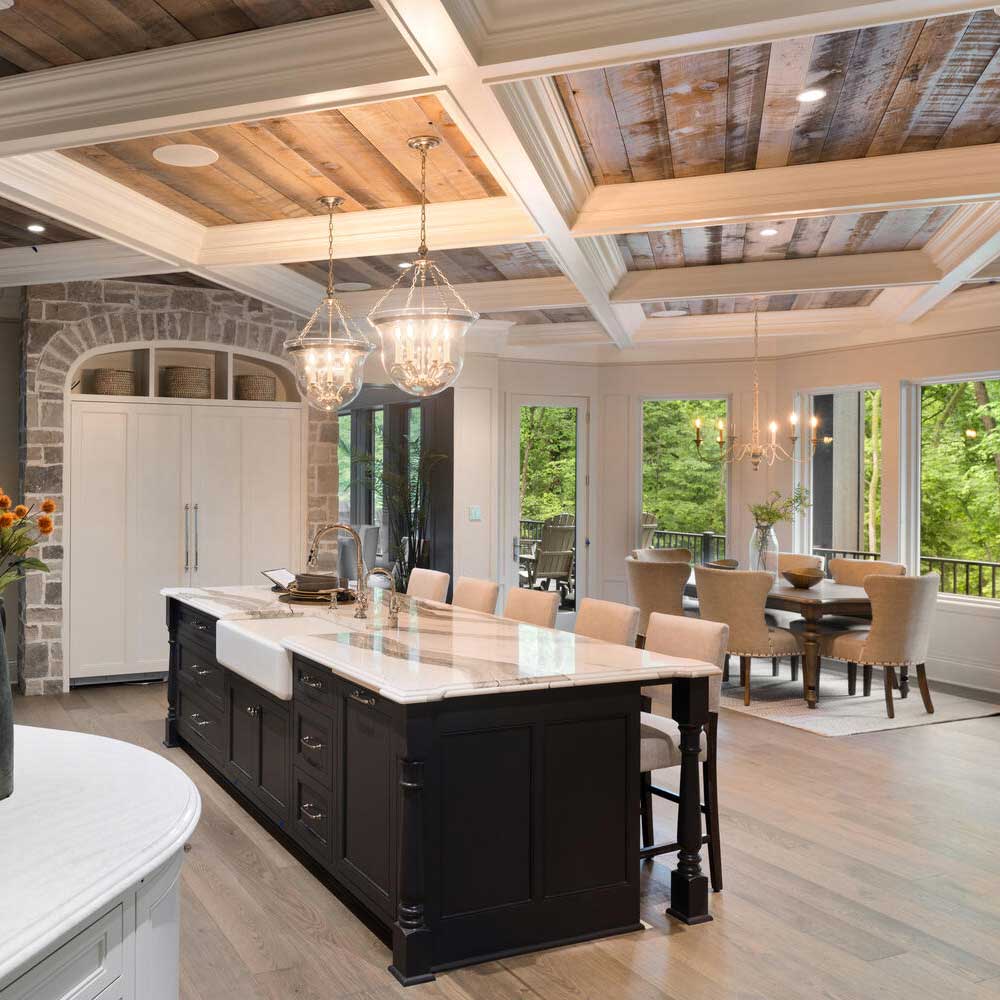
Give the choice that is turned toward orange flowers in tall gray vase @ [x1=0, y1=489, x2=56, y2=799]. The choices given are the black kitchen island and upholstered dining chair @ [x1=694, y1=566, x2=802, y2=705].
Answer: the black kitchen island

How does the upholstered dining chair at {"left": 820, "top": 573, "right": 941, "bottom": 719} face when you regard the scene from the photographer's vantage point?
facing away from the viewer and to the left of the viewer

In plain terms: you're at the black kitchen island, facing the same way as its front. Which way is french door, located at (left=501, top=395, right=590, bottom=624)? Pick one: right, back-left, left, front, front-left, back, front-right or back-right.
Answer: back-right

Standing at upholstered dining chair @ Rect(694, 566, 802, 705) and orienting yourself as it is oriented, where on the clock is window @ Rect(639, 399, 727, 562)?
The window is roughly at 10 o'clock from the upholstered dining chair.

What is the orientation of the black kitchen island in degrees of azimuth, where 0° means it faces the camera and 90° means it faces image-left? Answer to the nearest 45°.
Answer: approximately 45°

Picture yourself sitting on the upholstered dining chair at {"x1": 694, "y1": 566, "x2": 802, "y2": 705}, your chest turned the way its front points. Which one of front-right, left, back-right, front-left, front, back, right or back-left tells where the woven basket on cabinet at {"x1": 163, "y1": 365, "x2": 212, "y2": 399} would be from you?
back-left

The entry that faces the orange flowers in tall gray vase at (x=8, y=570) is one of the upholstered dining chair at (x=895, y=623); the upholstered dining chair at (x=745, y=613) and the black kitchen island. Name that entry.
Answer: the black kitchen island

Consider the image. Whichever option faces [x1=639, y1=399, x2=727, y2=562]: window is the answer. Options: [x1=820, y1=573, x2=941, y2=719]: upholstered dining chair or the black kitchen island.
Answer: the upholstered dining chair

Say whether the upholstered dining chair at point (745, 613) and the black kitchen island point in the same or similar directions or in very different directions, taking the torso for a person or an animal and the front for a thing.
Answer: very different directions

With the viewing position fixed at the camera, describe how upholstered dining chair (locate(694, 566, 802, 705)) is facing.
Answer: facing away from the viewer and to the right of the viewer

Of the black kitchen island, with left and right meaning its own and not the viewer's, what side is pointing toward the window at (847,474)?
back

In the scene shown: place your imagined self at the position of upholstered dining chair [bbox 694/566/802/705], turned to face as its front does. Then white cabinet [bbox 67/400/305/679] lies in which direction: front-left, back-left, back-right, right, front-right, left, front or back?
back-left

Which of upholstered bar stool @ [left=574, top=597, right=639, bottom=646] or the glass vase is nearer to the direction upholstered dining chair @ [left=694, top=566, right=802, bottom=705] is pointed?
the glass vase

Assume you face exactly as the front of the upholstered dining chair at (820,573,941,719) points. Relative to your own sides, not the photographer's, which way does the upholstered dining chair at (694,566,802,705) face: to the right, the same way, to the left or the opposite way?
to the right
